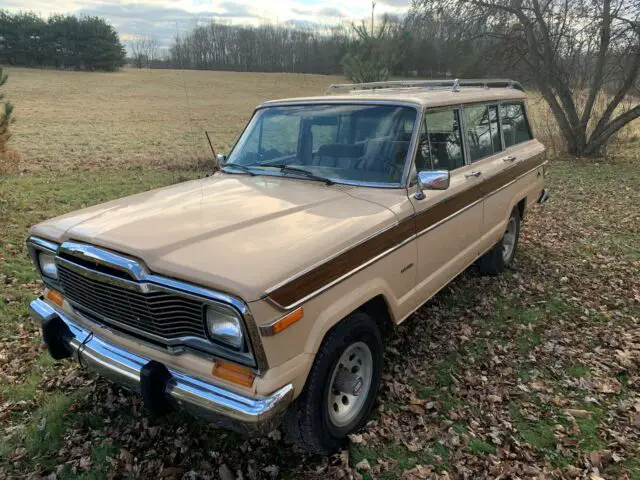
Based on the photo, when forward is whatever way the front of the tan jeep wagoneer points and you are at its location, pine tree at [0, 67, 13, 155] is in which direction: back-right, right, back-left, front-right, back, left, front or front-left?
right

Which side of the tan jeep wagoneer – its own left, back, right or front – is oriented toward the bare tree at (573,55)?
back

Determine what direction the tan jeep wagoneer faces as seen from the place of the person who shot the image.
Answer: facing the viewer and to the left of the viewer

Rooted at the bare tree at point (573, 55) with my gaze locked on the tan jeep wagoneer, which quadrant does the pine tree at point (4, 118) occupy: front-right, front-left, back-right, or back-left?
front-right
